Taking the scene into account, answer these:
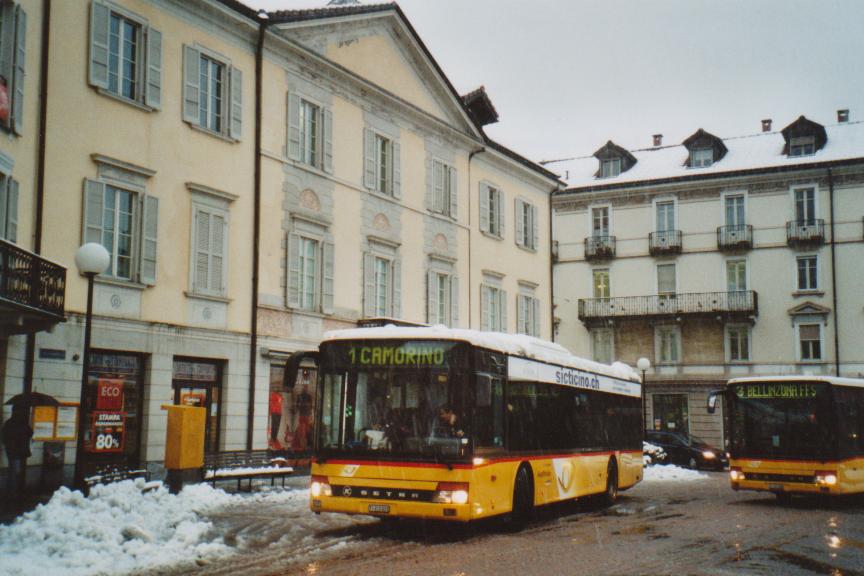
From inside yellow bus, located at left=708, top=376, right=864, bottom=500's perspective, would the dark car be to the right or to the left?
on its right

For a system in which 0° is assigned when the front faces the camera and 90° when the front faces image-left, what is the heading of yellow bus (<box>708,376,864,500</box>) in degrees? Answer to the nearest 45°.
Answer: approximately 45°

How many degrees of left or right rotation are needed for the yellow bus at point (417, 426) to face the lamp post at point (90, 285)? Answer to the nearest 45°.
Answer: approximately 45° to its right

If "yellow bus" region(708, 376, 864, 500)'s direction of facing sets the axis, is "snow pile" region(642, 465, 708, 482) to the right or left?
on its right

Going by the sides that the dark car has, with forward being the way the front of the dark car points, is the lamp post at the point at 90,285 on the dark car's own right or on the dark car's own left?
on the dark car's own right

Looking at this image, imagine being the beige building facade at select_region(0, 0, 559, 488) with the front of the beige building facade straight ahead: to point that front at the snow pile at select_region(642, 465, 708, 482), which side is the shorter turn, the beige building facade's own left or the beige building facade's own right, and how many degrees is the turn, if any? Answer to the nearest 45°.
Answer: approximately 90° to the beige building facade's own left

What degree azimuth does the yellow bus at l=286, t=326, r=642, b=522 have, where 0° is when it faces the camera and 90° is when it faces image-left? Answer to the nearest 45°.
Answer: approximately 45°

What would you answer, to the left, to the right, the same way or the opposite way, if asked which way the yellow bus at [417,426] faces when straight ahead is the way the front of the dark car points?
to the right

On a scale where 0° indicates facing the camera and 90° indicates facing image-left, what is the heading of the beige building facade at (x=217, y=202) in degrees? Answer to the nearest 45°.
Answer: approximately 315°

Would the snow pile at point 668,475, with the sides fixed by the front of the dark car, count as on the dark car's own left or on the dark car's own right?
on the dark car's own right
